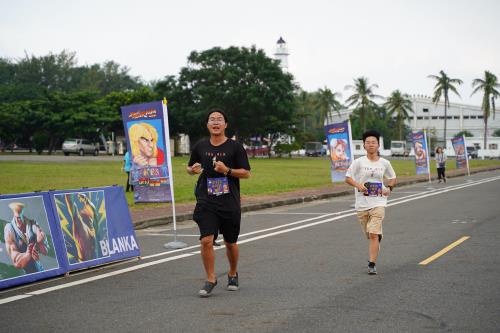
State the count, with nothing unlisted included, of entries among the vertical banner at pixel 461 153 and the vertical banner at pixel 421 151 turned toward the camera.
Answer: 2

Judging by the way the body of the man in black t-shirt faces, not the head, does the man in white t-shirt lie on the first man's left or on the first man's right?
on the first man's left

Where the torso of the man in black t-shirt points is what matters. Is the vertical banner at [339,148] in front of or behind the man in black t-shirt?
behind

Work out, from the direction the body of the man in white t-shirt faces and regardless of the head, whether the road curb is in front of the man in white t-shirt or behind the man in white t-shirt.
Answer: behind
